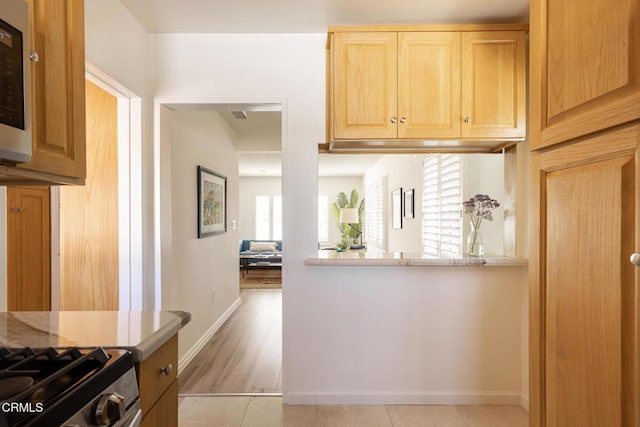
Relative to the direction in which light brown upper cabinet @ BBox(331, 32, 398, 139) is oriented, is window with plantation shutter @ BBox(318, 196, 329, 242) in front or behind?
behind

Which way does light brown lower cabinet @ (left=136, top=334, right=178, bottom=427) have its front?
to the viewer's right

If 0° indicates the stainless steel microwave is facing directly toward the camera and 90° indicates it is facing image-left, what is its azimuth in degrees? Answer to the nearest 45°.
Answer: approximately 315°

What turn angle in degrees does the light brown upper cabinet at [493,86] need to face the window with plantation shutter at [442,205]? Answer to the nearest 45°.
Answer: approximately 180°

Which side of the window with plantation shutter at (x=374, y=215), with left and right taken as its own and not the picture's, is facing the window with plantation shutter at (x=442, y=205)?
left

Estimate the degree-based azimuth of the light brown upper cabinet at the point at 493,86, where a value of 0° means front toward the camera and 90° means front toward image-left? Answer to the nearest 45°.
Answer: approximately 0°

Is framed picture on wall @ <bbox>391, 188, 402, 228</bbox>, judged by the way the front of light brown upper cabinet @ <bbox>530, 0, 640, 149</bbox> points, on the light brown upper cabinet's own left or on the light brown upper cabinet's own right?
on the light brown upper cabinet's own right
